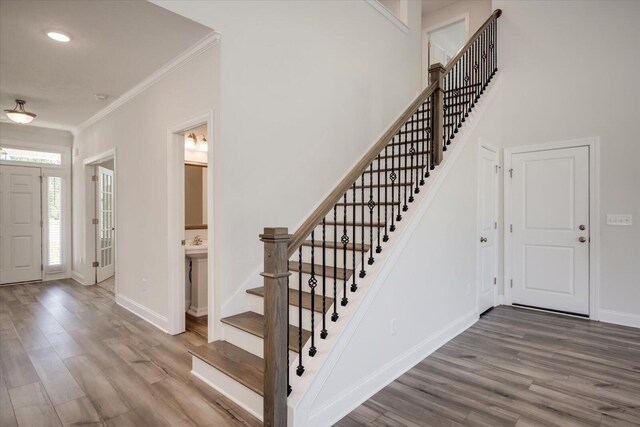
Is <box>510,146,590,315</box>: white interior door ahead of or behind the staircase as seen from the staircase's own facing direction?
behind

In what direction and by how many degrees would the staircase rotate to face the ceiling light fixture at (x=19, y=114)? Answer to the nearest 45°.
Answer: approximately 90° to its right

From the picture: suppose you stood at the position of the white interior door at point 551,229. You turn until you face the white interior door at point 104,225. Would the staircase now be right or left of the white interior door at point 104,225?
left

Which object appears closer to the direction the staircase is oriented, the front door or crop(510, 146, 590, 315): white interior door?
the front door

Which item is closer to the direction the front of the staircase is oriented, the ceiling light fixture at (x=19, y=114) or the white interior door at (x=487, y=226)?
the ceiling light fixture

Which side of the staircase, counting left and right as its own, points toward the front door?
right

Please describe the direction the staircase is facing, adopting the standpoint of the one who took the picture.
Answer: facing the viewer and to the left of the viewer

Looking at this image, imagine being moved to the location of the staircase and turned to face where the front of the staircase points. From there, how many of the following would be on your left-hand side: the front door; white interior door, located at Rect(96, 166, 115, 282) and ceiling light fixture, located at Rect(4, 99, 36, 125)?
0

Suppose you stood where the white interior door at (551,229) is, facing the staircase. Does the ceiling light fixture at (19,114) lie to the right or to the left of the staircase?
right

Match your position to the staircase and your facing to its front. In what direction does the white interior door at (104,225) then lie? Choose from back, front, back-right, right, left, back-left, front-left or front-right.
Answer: right
